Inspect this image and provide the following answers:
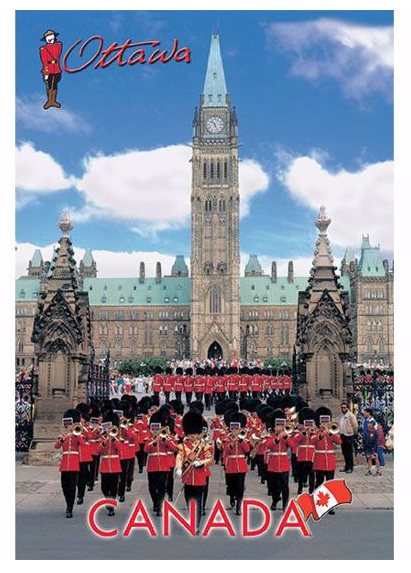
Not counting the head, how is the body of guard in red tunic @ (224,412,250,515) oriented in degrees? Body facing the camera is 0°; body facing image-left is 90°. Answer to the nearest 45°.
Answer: approximately 0°

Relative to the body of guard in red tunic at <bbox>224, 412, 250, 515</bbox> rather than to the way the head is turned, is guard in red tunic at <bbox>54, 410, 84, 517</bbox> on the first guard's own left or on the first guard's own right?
on the first guard's own right

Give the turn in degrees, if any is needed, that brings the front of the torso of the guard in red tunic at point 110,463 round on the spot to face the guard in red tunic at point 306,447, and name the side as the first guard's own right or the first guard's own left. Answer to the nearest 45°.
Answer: approximately 90° to the first guard's own left

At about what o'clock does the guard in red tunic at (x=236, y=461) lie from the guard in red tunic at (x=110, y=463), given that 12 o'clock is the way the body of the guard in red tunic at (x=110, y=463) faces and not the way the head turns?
the guard in red tunic at (x=236, y=461) is roughly at 10 o'clock from the guard in red tunic at (x=110, y=463).

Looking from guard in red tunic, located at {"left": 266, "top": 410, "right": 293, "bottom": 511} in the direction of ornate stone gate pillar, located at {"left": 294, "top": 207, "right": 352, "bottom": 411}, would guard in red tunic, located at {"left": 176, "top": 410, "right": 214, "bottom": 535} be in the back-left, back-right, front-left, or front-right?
back-left

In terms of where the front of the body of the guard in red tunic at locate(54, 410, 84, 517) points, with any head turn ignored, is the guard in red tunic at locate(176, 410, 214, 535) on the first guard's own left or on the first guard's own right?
on the first guard's own left
